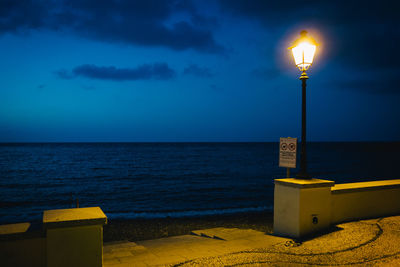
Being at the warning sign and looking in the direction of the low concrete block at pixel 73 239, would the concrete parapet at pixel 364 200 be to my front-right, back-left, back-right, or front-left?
back-left

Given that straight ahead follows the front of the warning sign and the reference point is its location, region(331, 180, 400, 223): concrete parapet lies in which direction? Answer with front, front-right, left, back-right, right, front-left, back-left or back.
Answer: back-left

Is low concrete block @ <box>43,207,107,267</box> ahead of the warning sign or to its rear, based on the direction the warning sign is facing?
ahead

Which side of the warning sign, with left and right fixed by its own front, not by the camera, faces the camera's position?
front

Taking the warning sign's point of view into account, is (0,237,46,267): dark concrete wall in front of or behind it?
in front

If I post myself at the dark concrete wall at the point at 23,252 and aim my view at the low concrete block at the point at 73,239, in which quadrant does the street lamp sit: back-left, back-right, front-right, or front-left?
front-left

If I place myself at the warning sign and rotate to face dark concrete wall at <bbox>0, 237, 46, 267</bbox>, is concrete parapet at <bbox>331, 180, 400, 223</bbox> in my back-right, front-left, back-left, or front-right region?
back-left
